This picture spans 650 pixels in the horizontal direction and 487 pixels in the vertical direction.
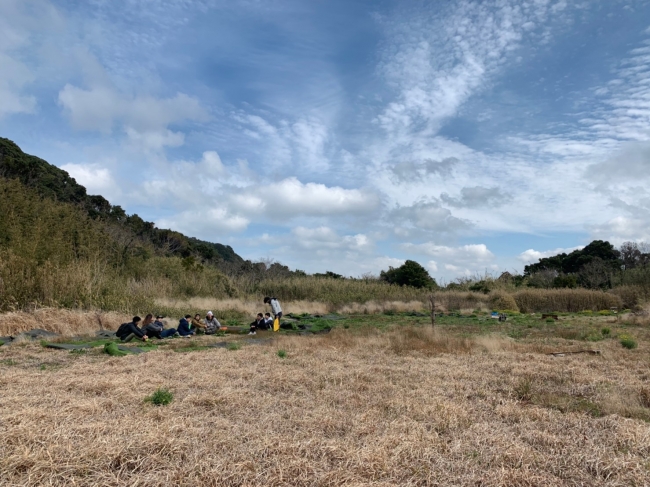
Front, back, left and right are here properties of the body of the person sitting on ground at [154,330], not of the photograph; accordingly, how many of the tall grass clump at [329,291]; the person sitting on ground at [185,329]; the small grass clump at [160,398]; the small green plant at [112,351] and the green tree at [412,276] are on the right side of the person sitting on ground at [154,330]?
2

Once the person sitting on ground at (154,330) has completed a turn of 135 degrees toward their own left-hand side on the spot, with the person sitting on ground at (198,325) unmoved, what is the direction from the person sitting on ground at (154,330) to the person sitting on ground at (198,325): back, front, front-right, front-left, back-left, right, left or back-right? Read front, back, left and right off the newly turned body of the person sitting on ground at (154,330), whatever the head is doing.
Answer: right

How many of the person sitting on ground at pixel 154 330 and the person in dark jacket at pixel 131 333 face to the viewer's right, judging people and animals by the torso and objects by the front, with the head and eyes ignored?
2

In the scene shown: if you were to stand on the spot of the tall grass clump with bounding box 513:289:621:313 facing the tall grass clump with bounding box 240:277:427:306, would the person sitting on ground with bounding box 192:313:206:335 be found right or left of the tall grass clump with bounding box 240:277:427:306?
left

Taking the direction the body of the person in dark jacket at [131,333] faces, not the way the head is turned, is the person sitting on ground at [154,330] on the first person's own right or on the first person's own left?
on the first person's own left

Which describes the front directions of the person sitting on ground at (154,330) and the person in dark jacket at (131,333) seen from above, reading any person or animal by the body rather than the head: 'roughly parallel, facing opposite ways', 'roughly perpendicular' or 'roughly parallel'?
roughly parallel

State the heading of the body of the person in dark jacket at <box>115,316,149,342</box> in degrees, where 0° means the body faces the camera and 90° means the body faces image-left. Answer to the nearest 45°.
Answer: approximately 270°

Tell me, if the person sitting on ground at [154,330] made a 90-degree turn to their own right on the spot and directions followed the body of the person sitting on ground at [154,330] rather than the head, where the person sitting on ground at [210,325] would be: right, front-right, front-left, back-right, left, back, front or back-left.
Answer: back-left

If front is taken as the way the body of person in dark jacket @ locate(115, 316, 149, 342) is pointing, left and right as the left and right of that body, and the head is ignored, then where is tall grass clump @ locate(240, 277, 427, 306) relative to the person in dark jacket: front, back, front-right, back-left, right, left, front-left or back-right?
front-left

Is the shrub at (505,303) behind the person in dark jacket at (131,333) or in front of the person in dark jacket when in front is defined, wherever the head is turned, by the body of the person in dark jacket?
in front
